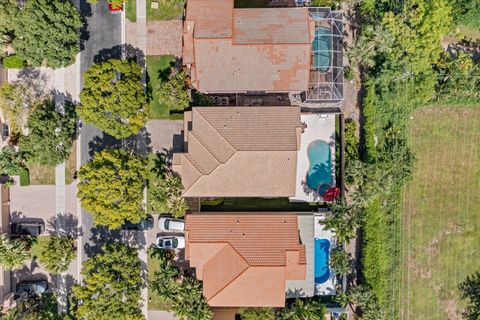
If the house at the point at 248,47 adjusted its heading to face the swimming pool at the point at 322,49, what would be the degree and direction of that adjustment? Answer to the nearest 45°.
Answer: approximately 180°

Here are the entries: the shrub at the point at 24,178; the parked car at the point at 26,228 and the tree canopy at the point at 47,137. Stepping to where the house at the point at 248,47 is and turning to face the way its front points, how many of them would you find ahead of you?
3

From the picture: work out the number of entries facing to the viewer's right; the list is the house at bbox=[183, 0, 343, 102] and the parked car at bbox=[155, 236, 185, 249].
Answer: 1

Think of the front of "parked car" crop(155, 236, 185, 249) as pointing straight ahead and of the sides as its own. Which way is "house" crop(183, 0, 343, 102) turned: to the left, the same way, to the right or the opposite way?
the opposite way

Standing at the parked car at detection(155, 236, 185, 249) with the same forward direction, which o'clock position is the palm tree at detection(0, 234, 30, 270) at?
The palm tree is roughly at 6 o'clock from the parked car.

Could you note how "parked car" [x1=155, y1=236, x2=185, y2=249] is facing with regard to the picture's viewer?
facing to the right of the viewer

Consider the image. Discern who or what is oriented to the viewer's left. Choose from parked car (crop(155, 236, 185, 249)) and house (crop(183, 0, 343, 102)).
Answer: the house

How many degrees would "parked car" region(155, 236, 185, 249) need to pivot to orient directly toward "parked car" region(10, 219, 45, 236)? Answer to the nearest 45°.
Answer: approximately 180°

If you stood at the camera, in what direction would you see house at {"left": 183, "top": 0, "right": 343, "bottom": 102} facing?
facing to the left of the viewer
